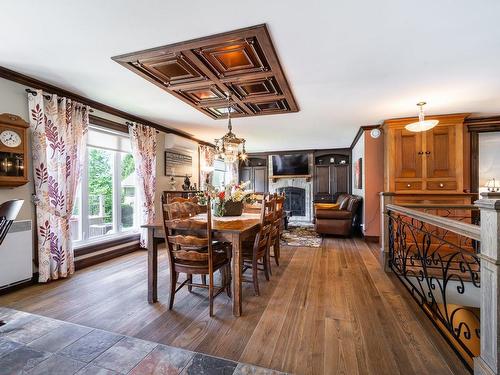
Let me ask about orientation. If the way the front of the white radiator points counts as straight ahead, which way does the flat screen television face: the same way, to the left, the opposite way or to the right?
to the right

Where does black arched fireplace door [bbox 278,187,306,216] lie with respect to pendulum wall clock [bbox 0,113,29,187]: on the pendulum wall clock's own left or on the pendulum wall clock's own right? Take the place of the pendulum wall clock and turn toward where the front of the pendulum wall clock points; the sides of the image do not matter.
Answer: on the pendulum wall clock's own left

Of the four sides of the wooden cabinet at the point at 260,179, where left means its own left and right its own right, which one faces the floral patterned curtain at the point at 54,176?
front

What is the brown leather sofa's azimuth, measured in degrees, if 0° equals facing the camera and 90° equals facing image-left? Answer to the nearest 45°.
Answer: approximately 90°

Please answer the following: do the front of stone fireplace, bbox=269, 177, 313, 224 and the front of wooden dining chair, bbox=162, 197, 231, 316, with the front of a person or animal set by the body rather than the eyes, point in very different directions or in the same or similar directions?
very different directions

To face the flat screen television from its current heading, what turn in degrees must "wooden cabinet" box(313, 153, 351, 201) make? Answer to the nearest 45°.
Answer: approximately 90° to its right

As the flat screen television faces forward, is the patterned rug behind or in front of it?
in front

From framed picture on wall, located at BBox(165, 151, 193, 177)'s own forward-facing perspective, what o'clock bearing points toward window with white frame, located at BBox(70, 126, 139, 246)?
The window with white frame is roughly at 3 o'clock from the framed picture on wall.

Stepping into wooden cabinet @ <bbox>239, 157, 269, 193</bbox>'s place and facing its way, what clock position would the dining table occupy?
The dining table is roughly at 12 o'clock from the wooden cabinet.

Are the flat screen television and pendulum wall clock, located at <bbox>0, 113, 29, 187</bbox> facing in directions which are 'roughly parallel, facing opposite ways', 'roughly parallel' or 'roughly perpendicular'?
roughly perpendicular

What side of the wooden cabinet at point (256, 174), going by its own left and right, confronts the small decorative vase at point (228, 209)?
front

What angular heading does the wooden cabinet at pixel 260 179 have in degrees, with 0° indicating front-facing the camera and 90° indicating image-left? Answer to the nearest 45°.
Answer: approximately 0°

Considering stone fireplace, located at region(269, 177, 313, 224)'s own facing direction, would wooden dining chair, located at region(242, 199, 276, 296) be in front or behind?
in front

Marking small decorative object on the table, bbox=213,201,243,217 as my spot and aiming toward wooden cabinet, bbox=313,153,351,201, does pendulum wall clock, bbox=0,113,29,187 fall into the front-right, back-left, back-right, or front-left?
back-left

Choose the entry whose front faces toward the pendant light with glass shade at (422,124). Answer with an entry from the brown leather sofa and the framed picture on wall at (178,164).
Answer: the framed picture on wall

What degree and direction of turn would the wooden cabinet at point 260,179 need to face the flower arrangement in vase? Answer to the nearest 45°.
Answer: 0° — it already faces it
